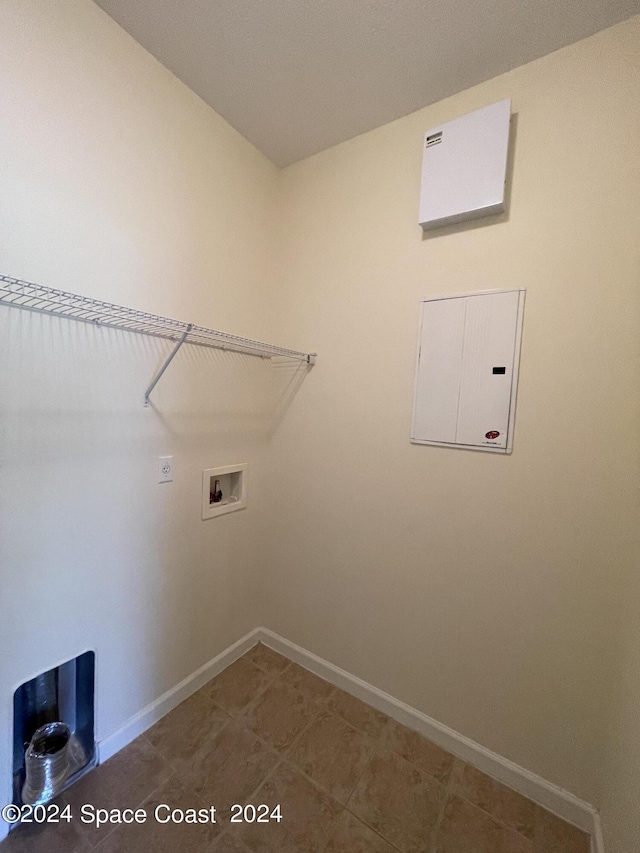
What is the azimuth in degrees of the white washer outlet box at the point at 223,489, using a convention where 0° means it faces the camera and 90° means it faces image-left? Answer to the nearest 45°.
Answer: approximately 315°

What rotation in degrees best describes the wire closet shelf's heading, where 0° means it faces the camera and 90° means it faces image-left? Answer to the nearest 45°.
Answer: approximately 315°

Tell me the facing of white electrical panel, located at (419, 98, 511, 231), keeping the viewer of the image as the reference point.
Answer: facing the viewer and to the left of the viewer

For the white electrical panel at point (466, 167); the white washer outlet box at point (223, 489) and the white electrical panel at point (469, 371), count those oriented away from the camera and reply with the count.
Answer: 0

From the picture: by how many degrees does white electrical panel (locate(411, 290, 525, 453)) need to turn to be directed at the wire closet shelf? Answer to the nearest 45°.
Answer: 0° — it already faces it

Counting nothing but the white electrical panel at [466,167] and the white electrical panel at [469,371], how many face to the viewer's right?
0

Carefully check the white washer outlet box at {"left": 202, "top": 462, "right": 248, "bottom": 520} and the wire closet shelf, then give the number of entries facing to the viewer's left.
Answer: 0
